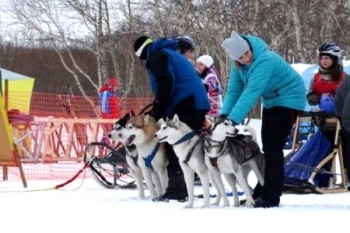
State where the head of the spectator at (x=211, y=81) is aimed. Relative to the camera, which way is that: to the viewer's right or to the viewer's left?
to the viewer's left

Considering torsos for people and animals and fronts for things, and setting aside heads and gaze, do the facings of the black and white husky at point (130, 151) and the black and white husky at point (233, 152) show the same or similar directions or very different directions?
same or similar directions

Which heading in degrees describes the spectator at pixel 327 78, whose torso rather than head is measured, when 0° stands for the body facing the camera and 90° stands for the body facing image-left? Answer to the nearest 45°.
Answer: approximately 45°

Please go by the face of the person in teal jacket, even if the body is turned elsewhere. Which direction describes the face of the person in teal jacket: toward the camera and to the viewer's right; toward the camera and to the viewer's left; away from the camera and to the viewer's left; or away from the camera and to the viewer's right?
toward the camera and to the viewer's left

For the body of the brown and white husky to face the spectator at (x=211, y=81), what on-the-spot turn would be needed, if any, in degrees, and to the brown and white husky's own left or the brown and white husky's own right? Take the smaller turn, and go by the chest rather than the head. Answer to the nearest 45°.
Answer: approximately 180°

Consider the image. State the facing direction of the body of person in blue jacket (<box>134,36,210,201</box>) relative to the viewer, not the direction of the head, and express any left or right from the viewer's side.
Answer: facing to the left of the viewer

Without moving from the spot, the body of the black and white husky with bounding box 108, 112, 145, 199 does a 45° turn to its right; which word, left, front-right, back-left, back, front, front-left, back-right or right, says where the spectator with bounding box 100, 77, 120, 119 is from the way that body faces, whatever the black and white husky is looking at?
right

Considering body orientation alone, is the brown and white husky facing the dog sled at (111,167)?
no

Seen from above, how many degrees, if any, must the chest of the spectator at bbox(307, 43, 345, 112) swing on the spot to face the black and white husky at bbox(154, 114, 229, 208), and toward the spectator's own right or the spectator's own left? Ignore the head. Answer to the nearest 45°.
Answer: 0° — they already face it

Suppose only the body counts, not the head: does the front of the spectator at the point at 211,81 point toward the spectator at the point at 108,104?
no

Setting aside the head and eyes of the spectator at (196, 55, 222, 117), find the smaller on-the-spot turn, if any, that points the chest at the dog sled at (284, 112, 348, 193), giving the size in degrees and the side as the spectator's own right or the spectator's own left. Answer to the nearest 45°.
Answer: approximately 135° to the spectator's own left

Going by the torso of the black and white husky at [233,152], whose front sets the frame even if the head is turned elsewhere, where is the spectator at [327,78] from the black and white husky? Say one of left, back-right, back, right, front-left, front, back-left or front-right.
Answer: back
